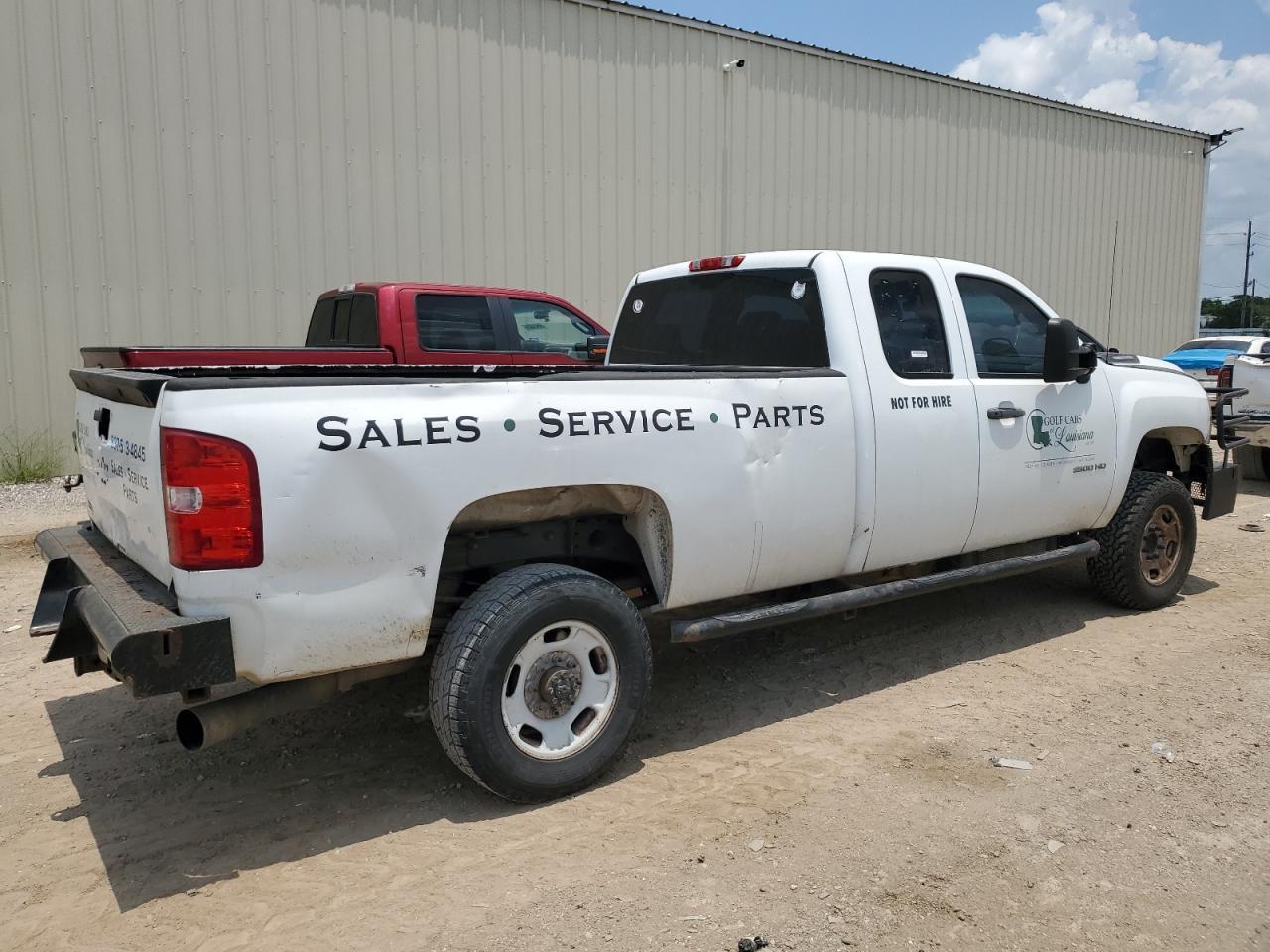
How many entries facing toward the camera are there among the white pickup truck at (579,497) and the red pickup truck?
0

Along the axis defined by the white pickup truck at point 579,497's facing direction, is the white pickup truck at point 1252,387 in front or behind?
in front

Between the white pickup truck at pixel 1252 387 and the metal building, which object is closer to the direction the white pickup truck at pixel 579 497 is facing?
the white pickup truck

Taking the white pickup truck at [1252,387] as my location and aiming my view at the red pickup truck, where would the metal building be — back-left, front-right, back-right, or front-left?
front-right

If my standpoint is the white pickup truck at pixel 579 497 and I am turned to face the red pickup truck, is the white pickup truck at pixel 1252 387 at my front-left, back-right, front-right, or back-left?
front-right

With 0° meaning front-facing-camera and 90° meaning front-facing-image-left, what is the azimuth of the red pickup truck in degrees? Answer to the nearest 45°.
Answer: approximately 225°

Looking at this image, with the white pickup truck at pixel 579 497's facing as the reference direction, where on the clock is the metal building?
The metal building is roughly at 10 o'clock from the white pickup truck.

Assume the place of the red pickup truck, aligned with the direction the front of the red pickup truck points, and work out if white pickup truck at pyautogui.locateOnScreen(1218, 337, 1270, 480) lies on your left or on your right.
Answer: on your right

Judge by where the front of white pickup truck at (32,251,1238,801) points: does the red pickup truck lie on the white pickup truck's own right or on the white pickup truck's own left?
on the white pickup truck's own left

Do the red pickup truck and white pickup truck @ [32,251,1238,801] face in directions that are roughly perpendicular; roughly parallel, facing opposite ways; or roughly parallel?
roughly parallel

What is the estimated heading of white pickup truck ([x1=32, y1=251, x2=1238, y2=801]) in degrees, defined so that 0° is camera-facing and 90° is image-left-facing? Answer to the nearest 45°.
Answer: approximately 225°
